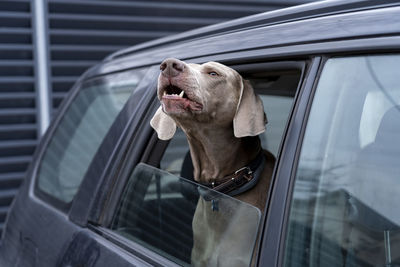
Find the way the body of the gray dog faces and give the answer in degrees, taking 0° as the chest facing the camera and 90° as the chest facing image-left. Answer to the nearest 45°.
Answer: approximately 45°

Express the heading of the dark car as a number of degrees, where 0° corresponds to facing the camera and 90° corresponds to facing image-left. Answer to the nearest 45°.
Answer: approximately 315°
